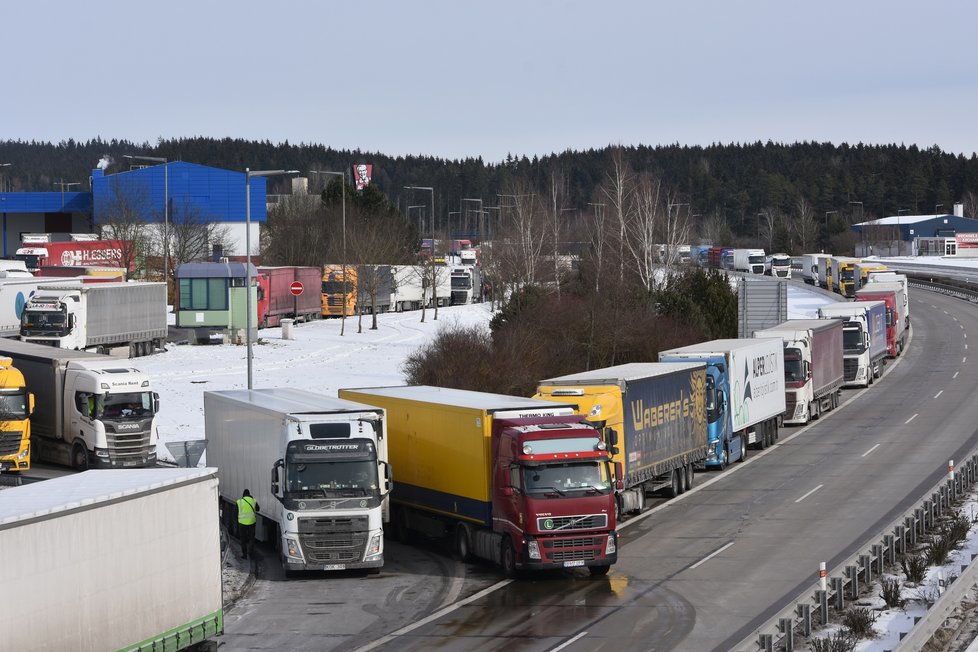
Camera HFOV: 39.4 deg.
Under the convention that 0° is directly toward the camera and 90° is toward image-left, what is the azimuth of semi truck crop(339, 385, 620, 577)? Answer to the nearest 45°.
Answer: approximately 315°

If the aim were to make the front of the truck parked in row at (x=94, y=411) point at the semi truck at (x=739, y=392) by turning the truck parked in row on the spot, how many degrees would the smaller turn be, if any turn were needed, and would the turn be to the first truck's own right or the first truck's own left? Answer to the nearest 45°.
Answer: approximately 45° to the first truck's own left

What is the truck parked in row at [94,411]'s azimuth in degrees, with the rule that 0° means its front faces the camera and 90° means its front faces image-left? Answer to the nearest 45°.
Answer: approximately 315°

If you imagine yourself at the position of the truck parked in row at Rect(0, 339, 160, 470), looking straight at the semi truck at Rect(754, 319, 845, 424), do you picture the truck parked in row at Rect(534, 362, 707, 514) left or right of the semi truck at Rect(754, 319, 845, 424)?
right

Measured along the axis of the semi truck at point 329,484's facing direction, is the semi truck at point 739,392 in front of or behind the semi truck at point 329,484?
behind

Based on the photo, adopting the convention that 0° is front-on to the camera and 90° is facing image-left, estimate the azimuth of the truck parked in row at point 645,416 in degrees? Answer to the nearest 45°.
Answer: approximately 45°

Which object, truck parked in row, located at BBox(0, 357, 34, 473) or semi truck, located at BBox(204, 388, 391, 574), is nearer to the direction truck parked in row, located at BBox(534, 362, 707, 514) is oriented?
the semi truck

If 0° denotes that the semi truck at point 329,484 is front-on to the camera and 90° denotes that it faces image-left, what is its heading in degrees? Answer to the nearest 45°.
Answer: approximately 0°

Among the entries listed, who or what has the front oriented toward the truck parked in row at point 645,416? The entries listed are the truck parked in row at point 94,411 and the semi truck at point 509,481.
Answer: the truck parked in row at point 94,411

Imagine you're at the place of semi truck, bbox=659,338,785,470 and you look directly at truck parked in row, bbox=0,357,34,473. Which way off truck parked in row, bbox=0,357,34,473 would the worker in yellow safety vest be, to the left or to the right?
left

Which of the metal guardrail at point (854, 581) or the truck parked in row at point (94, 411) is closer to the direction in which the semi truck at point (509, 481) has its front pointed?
the metal guardrail
